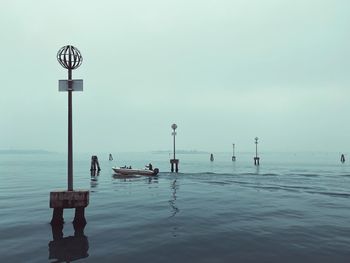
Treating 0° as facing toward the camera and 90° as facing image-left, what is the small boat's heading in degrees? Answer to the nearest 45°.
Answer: approximately 90°

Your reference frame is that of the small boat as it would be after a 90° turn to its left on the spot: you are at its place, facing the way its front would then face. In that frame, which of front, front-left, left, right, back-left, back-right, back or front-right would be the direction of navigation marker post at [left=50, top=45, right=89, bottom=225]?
front
